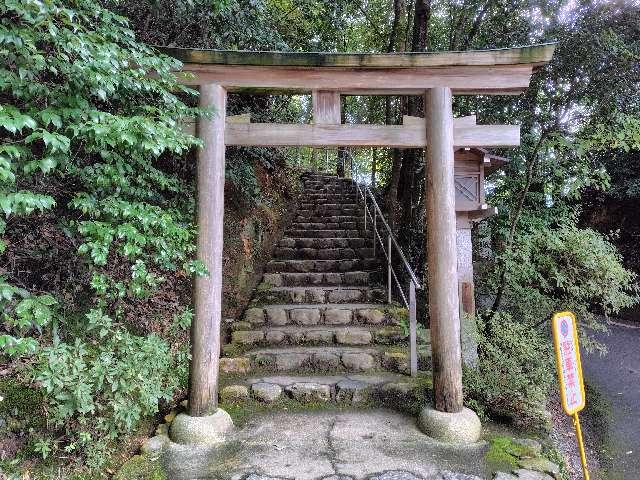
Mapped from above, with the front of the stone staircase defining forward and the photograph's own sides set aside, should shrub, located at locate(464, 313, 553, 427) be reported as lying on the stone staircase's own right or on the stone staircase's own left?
on the stone staircase's own left

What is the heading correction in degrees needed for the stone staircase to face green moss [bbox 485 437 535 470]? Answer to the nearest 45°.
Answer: approximately 45° to its left

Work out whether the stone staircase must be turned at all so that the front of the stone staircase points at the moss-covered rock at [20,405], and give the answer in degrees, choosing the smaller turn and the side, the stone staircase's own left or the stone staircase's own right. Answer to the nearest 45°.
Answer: approximately 45° to the stone staircase's own right

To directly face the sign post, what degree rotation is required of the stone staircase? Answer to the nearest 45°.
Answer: approximately 45° to its left

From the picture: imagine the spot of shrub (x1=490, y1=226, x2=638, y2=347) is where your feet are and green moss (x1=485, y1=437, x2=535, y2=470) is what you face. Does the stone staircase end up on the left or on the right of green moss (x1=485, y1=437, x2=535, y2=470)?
right

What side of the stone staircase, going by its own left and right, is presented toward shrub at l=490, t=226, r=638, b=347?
left

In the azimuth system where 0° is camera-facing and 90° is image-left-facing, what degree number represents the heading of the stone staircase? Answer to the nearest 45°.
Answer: approximately 0°

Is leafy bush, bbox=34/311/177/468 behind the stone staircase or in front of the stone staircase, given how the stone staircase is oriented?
in front

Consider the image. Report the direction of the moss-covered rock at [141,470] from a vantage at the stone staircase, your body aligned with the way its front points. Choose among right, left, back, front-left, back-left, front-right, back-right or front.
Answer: front-right
